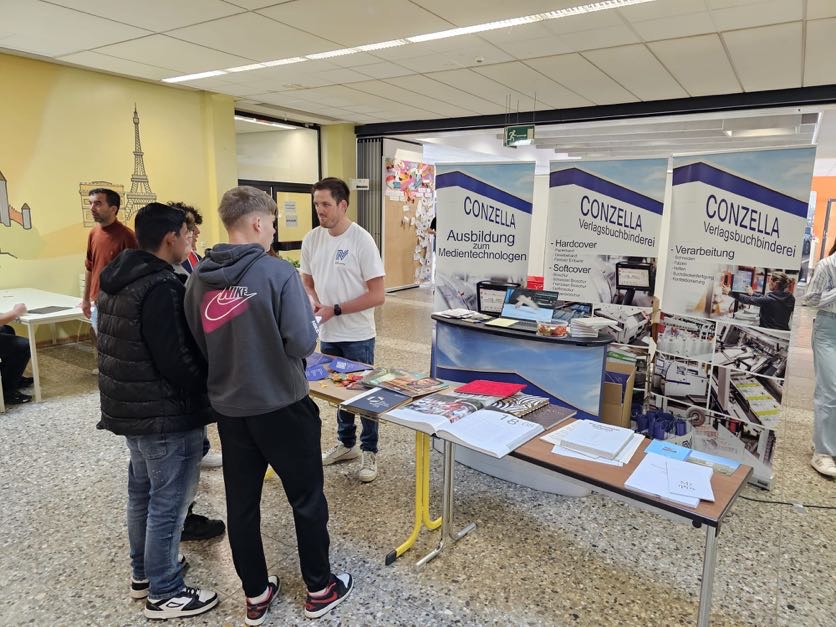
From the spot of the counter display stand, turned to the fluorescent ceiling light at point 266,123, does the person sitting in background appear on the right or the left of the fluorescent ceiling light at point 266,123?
left

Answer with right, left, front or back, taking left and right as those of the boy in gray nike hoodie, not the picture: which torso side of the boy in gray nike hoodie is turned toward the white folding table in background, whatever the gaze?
left

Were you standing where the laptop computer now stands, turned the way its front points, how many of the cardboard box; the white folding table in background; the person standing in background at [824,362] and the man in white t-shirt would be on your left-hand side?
2

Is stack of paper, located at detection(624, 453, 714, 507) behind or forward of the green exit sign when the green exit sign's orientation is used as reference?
forward

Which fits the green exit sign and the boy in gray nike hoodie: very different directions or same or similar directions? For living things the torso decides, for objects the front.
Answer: very different directions

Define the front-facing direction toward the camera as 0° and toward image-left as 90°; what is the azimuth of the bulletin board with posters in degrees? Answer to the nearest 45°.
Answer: approximately 315°

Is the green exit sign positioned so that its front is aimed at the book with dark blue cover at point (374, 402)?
yes

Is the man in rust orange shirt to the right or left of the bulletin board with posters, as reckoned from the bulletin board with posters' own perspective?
on its right

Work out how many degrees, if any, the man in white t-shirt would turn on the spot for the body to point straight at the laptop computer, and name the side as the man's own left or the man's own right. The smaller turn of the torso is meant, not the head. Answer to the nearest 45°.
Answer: approximately 135° to the man's own left

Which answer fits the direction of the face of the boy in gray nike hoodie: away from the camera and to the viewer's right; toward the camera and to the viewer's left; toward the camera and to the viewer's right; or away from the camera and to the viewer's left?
away from the camera and to the viewer's right

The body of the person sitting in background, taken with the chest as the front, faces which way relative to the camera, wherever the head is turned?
to the viewer's right

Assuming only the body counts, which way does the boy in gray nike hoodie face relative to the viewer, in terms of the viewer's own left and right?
facing away from the viewer and to the right of the viewer

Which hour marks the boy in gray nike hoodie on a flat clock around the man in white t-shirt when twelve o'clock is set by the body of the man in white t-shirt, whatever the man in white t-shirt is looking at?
The boy in gray nike hoodie is roughly at 11 o'clock from the man in white t-shirt.

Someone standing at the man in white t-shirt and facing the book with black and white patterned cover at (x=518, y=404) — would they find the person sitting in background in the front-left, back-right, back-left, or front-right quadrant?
back-right

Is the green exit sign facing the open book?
yes

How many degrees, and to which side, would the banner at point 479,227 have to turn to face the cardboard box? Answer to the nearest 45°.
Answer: approximately 45° to its left
